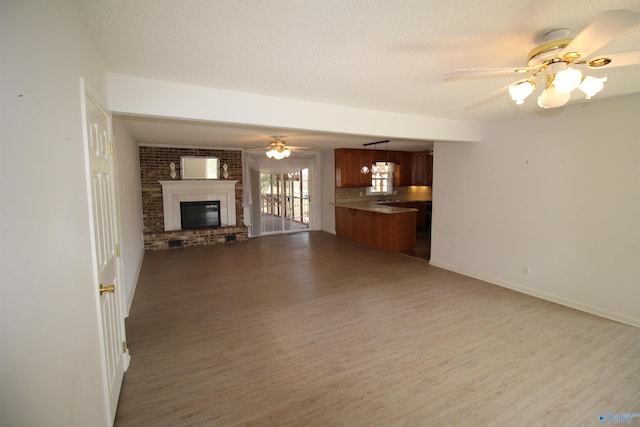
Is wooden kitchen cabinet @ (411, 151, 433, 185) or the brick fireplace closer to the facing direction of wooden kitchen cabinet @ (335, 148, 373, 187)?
the brick fireplace

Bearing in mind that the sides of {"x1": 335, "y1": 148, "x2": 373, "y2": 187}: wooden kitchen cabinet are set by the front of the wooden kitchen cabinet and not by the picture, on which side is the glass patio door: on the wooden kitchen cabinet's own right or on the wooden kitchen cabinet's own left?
on the wooden kitchen cabinet's own right

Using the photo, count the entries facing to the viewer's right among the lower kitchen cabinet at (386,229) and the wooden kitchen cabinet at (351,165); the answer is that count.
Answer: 0

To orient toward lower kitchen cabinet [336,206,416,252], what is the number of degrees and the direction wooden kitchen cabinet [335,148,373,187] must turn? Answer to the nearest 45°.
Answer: approximately 45° to its left

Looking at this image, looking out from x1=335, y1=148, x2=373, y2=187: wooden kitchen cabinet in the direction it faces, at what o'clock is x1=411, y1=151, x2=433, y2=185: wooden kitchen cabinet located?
x1=411, y1=151, x2=433, y2=185: wooden kitchen cabinet is roughly at 8 o'clock from x1=335, y1=148, x2=373, y2=187: wooden kitchen cabinet.

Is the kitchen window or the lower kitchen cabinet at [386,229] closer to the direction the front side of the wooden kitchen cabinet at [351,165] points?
the lower kitchen cabinet

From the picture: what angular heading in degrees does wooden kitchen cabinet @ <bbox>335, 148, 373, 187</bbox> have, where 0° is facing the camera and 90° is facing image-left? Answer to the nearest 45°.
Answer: approximately 0°
